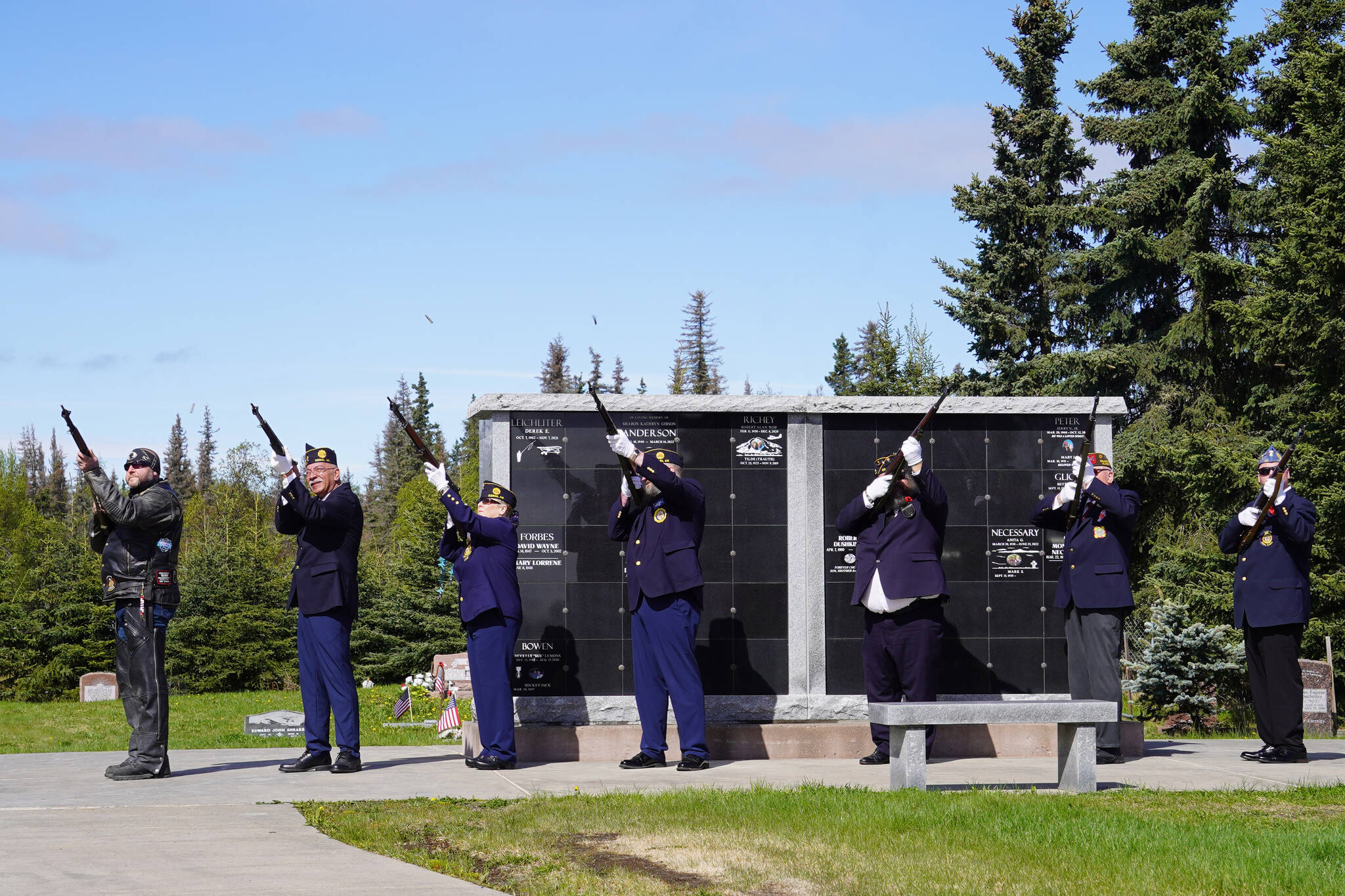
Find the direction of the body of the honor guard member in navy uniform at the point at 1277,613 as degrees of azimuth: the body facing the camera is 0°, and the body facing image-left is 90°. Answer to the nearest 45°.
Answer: approximately 45°

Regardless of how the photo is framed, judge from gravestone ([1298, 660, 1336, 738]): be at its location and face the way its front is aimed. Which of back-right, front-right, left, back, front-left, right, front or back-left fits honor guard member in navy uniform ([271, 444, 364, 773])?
front-right

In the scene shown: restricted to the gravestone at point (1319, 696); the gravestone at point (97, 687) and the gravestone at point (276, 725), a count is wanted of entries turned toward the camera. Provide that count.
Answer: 3

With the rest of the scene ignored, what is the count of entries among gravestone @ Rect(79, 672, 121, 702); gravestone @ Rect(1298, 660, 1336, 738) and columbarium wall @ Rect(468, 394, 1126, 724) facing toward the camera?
3

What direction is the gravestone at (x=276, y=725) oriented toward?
toward the camera

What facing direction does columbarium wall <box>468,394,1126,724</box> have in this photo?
toward the camera

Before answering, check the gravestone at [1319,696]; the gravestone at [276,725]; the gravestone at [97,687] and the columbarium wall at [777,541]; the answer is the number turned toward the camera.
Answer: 4

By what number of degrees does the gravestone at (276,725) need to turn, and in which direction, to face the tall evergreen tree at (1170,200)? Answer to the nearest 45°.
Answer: approximately 135° to its left

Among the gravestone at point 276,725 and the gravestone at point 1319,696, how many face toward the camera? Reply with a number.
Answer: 2

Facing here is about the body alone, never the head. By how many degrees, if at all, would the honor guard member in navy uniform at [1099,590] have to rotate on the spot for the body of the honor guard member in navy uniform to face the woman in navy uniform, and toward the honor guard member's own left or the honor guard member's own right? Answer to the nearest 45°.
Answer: approximately 45° to the honor guard member's own right

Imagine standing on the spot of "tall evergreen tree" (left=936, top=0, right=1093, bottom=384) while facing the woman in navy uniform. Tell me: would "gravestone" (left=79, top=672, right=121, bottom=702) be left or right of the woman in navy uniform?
right

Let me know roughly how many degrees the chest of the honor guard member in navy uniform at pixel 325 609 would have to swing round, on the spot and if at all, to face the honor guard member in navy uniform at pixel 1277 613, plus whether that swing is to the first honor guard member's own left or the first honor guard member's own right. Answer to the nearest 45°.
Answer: approximately 135° to the first honor guard member's own left

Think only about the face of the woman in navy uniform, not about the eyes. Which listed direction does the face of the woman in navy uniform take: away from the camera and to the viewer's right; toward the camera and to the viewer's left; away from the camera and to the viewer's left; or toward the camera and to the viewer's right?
toward the camera and to the viewer's left

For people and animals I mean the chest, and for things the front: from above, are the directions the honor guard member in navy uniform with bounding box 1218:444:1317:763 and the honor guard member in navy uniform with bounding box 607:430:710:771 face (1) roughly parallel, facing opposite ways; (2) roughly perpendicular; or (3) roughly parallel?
roughly parallel
